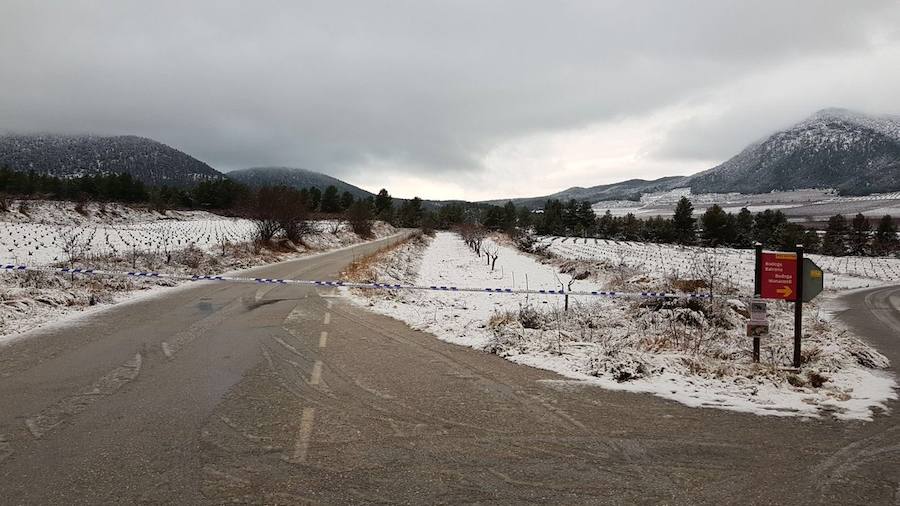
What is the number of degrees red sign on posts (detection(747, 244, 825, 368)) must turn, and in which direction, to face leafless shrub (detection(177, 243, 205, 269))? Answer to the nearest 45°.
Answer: approximately 90° to its right

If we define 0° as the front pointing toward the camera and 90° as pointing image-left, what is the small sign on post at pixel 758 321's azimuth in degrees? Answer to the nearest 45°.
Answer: approximately 0°

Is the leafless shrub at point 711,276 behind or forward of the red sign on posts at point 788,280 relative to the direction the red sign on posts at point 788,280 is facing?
behind

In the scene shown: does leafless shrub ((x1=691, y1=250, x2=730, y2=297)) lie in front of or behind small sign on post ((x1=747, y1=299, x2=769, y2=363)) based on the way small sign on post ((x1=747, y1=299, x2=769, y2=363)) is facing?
behind

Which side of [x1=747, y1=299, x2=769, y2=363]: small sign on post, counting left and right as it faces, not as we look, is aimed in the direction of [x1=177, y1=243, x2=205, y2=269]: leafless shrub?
right
